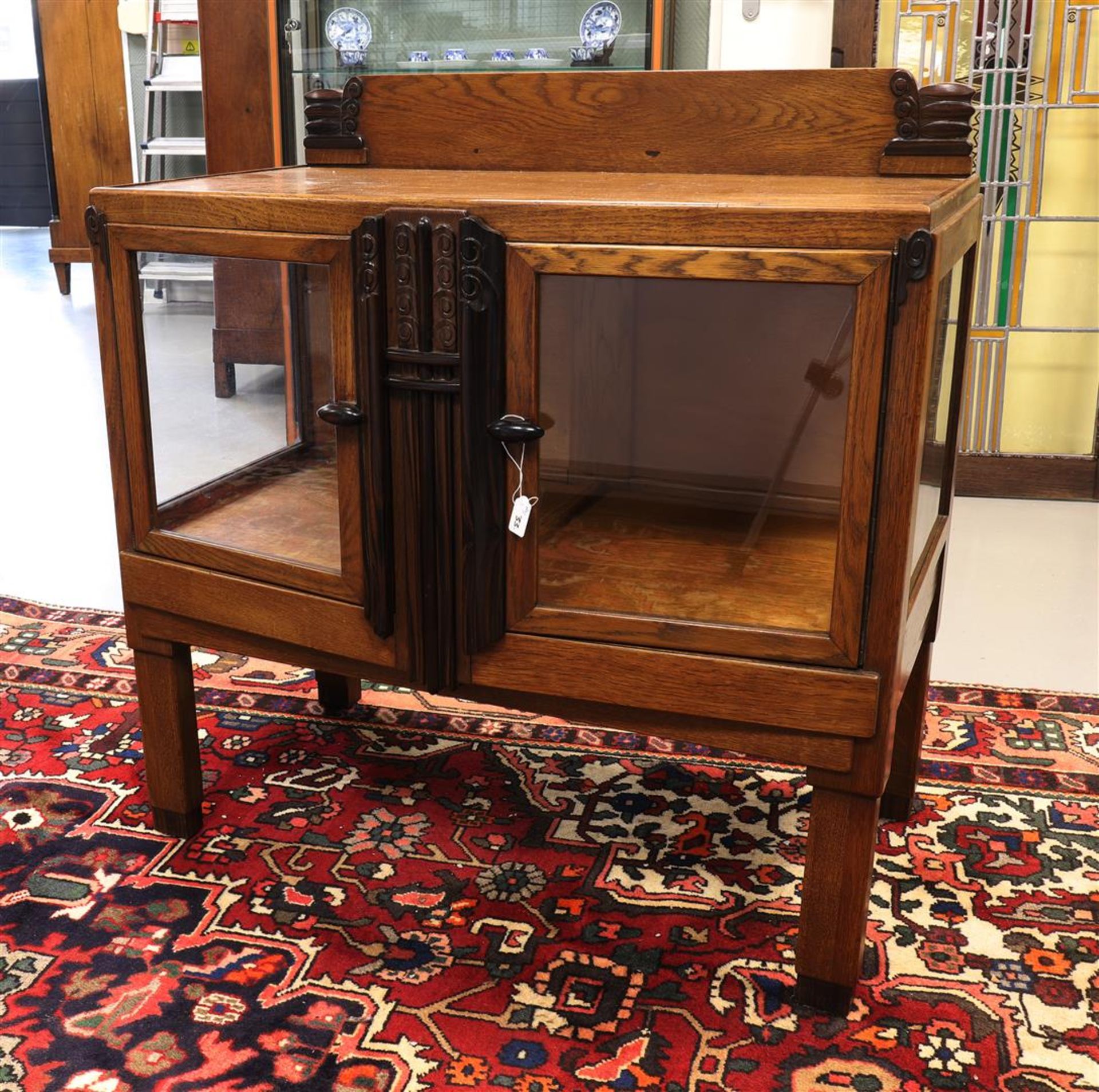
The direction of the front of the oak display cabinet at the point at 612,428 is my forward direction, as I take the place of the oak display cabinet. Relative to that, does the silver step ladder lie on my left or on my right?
on my right

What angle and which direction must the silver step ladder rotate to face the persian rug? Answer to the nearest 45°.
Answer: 0° — it already faces it

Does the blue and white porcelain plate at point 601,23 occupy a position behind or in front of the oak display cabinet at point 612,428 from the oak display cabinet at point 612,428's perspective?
behind

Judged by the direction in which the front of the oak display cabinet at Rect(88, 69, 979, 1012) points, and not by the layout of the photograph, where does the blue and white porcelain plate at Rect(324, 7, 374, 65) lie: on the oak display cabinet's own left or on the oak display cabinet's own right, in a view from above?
on the oak display cabinet's own right

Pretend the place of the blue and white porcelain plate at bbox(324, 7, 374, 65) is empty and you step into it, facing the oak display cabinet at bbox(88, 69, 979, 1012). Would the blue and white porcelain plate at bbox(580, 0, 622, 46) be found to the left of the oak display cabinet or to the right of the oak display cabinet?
left

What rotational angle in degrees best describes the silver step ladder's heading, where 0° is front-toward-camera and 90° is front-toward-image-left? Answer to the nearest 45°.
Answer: approximately 0°

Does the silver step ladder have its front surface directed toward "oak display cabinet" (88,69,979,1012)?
yes

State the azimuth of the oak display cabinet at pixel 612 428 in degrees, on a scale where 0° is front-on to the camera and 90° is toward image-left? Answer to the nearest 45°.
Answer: approximately 45°
